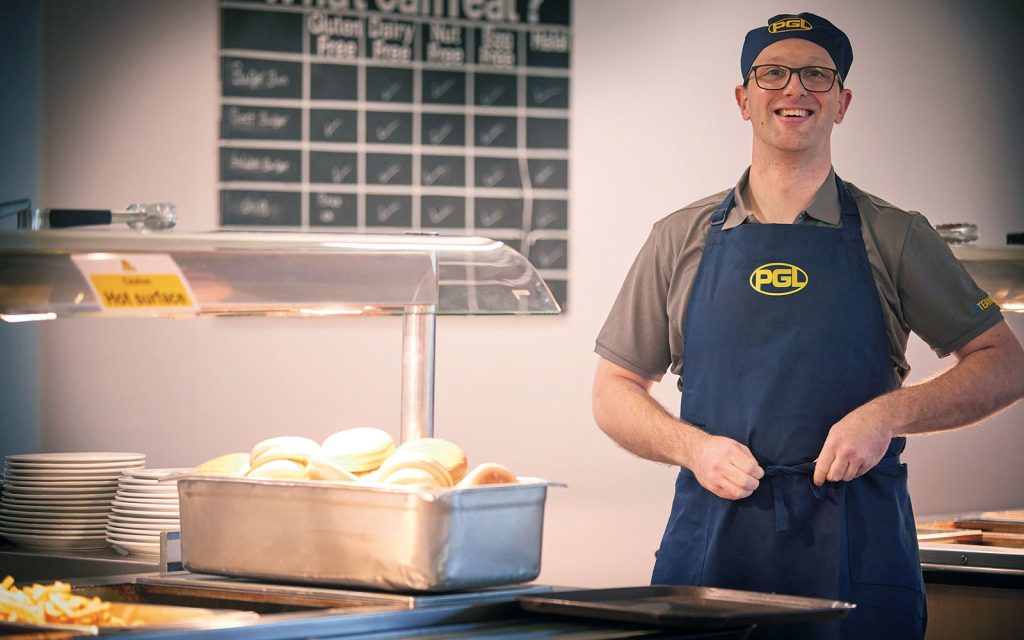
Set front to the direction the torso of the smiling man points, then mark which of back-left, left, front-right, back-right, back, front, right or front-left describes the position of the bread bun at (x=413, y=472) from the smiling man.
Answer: front-right

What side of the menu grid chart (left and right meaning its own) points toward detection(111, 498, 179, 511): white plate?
front

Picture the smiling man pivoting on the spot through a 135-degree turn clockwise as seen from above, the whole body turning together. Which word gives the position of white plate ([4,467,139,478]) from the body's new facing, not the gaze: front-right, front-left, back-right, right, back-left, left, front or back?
front-left

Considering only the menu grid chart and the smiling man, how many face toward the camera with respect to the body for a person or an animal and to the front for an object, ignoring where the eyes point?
2

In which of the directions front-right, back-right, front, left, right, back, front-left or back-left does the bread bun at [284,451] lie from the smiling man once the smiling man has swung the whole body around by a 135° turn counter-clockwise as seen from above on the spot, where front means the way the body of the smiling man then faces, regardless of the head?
back

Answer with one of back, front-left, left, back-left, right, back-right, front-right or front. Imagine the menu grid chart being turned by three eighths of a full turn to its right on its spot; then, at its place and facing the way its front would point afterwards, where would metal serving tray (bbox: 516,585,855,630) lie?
back-left

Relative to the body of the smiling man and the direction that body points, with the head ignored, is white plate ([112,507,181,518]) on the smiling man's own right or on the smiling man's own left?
on the smiling man's own right

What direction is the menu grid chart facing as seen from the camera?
toward the camera

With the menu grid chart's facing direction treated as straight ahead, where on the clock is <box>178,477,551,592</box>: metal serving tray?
The metal serving tray is roughly at 12 o'clock from the menu grid chart.

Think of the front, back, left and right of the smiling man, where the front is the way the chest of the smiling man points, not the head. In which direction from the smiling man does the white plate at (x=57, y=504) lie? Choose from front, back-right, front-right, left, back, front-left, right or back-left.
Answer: right

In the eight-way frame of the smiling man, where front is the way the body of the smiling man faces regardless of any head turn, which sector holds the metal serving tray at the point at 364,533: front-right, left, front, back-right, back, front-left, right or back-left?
front-right

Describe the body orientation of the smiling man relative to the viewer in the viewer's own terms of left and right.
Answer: facing the viewer

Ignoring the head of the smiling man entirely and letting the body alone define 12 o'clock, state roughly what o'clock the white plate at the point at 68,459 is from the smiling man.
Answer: The white plate is roughly at 3 o'clock from the smiling man.

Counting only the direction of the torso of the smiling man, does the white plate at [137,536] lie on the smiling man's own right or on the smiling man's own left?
on the smiling man's own right
